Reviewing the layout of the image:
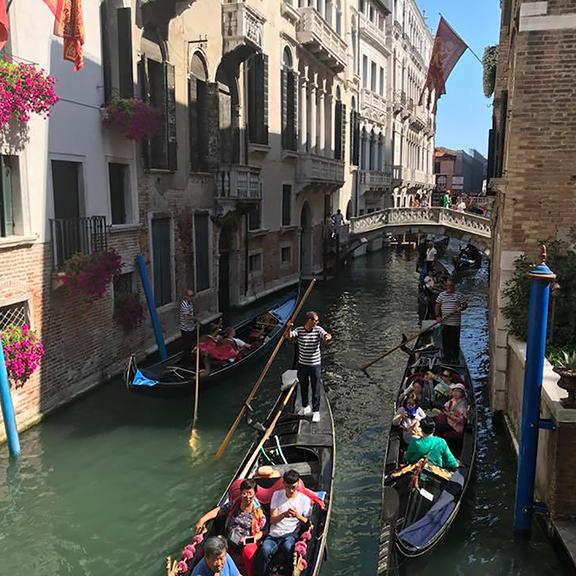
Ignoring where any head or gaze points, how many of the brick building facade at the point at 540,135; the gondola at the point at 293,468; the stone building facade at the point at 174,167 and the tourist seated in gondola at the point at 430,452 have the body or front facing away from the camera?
1

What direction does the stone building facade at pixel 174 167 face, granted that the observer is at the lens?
facing the viewer and to the right of the viewer

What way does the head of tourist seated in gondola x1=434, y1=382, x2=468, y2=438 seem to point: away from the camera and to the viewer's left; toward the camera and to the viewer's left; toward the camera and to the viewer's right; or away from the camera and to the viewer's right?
toward the camera and to the viewer's left

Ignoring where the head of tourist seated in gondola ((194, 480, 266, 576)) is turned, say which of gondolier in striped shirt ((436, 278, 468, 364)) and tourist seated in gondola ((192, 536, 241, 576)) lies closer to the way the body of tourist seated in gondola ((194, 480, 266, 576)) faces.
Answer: the tourist seated in gondola

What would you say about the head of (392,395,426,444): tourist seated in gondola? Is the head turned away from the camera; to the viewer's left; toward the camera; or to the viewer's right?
toward the camera

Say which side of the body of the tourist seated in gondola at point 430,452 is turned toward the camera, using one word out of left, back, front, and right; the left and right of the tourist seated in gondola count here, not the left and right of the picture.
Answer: back

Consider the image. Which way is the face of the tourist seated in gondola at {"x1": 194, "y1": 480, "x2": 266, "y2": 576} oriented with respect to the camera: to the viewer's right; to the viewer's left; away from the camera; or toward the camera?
toward the camera

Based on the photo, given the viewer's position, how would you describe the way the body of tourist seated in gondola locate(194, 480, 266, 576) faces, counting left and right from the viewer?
facing the viewer

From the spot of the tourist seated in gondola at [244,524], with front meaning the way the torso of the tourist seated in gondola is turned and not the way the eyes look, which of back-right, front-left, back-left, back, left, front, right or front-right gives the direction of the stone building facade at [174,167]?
back

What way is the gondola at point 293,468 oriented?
toward the camera

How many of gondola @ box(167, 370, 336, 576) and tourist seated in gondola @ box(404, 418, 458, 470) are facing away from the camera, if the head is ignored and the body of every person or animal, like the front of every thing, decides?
1

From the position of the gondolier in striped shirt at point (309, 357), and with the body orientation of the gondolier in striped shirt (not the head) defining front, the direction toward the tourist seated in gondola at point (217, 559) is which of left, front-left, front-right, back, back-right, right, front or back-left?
front

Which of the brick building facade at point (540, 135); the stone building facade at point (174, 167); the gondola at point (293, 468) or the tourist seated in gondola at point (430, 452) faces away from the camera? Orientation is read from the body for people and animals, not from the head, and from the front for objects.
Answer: the tourist seated in gondola

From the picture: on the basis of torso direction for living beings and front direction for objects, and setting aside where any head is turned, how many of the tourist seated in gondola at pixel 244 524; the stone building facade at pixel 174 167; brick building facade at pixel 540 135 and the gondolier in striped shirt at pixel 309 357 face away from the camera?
0

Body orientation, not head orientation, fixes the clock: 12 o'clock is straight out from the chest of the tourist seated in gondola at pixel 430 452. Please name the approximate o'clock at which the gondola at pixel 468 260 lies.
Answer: The gondola is roughly at 12 o'clock from the tourist seated in gondola.

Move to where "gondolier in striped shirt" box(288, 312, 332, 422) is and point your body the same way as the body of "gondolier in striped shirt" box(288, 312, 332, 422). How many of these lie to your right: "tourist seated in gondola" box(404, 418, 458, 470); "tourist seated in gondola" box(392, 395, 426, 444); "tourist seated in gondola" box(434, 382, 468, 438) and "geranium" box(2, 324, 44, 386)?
1

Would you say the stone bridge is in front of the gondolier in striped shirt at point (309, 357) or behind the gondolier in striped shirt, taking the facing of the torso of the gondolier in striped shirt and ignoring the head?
behind

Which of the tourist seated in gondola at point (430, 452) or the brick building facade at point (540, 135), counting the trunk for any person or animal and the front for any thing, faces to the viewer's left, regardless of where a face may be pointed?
the brick building facade
